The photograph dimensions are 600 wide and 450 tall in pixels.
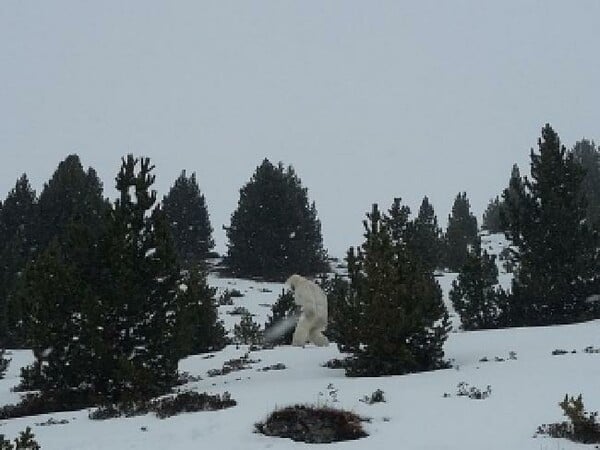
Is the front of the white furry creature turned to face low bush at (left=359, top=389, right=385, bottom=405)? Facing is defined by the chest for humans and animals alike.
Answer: no

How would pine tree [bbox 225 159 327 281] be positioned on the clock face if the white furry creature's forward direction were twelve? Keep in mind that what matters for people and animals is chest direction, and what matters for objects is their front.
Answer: The pine tree is roughly at 3 o'clock from the white furry creature.

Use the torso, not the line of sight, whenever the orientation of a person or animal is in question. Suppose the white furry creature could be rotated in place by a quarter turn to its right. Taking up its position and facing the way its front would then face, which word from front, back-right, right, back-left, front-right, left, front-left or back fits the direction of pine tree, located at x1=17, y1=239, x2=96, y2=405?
back-left

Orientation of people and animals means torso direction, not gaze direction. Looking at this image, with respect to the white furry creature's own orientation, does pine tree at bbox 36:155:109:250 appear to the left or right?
on its right

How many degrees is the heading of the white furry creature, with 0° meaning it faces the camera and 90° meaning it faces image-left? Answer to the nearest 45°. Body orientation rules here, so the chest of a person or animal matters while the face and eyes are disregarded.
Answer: approximately 90°

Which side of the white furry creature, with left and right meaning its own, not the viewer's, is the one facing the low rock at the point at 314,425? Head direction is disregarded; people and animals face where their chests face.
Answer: left

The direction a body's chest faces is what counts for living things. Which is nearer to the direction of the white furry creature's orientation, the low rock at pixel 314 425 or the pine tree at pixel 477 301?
the low rock

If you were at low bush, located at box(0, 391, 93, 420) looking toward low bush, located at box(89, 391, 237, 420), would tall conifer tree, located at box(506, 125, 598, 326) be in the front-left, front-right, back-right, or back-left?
front-left

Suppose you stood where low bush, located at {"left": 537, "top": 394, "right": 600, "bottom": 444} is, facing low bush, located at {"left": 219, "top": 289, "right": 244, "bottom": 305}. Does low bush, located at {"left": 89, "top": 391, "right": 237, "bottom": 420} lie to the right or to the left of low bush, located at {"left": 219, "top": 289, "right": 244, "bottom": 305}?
left

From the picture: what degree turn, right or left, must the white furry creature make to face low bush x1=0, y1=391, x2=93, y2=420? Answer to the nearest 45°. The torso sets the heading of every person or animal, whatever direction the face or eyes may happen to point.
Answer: approximately 45° to its left

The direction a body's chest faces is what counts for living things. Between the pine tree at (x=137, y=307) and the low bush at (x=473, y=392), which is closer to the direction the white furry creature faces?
the pine tree

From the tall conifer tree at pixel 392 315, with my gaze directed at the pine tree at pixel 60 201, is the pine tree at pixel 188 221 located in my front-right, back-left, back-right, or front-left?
front-right

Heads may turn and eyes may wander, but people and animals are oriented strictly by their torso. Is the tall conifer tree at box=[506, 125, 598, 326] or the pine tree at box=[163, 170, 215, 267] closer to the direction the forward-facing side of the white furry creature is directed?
the pine tree
